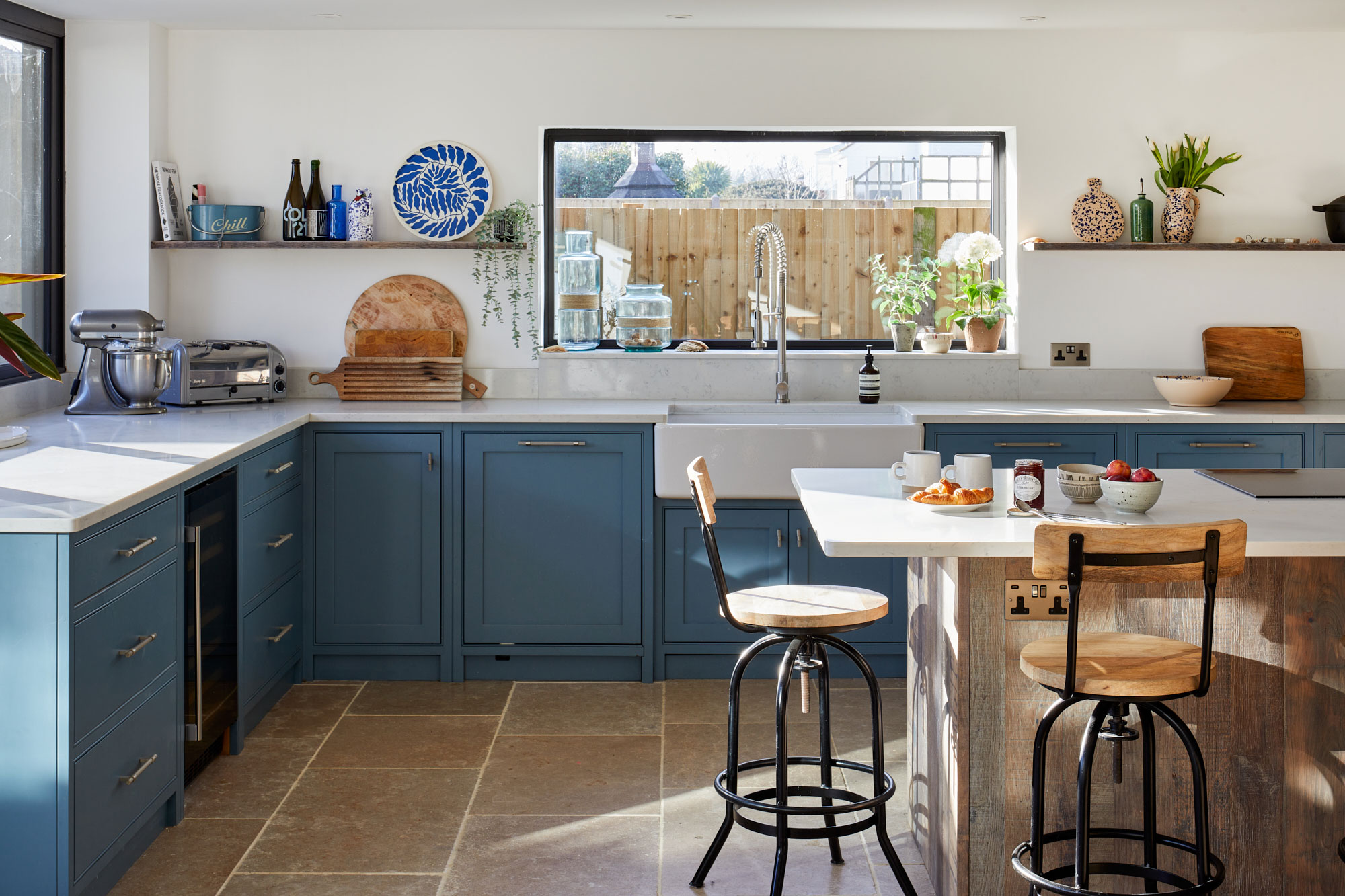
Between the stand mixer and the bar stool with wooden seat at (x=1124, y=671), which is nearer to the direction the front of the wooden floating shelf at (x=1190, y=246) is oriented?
the bar stool with wooden seat

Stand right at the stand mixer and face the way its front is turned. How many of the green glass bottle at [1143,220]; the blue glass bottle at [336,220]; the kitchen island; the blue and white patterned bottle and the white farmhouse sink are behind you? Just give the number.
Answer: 0

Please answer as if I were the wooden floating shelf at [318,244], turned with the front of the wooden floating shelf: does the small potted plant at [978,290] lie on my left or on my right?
on my left

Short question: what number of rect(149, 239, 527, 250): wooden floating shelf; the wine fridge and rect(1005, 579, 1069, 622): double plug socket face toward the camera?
2

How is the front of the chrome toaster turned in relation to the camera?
facing the viewer and to the right of the viewer

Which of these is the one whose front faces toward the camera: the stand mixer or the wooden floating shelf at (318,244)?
the wooden floating shelf

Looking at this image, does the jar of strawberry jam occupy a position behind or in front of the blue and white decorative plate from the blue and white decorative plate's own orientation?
in front

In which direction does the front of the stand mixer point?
to the viewer's right

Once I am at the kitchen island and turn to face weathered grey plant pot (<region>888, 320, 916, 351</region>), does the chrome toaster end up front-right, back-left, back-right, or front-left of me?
front-left

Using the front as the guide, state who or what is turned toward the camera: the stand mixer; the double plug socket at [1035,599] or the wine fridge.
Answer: the double plug socket

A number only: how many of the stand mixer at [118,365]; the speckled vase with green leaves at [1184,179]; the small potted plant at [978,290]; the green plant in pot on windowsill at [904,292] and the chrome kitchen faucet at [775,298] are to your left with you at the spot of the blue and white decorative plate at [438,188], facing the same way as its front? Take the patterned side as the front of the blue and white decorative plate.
4

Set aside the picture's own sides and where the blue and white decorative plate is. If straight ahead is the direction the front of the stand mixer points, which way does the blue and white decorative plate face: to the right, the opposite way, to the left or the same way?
to the right

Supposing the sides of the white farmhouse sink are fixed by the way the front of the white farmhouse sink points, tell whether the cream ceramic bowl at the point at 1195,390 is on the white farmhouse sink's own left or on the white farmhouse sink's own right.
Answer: on the white farmhouse sink's own left

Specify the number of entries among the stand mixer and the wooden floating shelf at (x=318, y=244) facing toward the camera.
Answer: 1

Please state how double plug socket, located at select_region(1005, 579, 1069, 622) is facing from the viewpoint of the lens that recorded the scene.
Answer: facing the viewer
